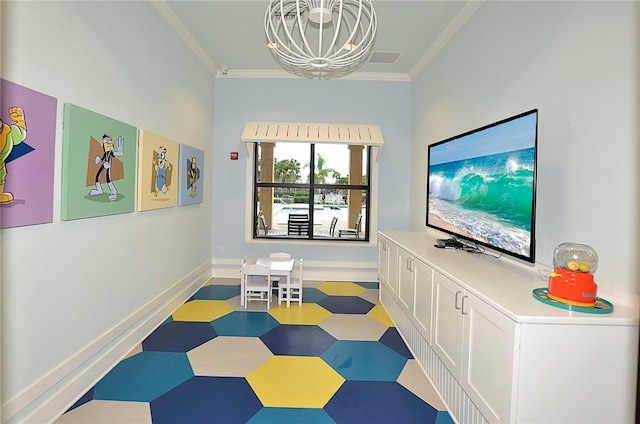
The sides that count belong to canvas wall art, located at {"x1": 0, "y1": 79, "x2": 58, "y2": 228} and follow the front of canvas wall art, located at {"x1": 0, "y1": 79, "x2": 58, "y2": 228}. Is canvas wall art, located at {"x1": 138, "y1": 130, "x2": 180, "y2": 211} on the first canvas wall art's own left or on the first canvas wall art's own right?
on the first canvas wall art's own left

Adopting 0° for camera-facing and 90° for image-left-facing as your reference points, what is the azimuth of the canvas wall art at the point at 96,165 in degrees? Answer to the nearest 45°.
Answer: approximately 315°

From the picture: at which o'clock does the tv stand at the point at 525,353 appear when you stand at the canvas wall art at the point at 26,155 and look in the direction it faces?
The tv stand is roughly at 12 o'clock from the canvas wall art.

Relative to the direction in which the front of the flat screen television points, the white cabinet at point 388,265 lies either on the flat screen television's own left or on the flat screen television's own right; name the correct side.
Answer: on the flat screen television's own right

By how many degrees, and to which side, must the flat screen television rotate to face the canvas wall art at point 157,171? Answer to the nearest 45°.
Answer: approximately 45° to its right
